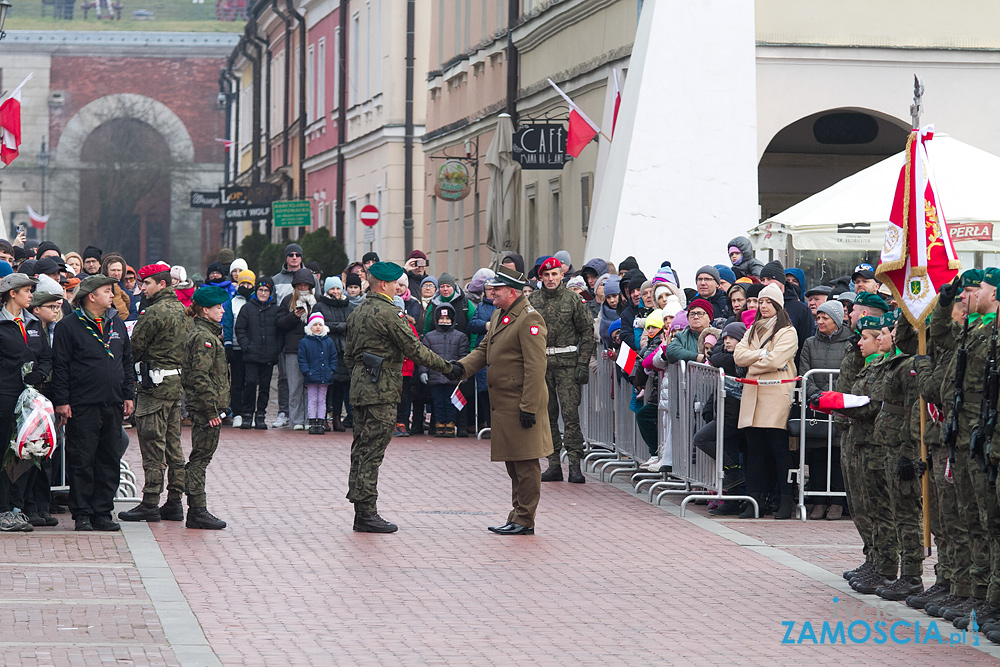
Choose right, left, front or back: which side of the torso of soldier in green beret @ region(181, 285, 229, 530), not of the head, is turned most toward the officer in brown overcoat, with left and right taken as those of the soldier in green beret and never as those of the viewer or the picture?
front

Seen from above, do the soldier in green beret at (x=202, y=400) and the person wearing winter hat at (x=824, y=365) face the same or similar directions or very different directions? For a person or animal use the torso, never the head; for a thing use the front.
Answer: very different directions

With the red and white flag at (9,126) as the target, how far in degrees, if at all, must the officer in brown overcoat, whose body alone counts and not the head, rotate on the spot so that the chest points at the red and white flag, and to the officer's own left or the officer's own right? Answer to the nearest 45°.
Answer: approximately 45° to the officer's own right

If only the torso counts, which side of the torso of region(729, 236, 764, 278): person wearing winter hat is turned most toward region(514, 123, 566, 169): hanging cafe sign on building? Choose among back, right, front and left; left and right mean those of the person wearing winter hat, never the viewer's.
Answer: right

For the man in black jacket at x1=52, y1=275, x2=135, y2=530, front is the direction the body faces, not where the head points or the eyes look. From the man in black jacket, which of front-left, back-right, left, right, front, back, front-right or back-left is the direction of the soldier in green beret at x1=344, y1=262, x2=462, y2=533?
front-left

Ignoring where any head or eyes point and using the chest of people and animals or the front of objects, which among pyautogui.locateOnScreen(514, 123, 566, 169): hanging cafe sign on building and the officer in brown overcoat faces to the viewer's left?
the officer in brown overcoat

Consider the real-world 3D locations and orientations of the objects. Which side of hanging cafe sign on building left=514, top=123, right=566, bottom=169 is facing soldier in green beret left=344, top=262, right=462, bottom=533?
front

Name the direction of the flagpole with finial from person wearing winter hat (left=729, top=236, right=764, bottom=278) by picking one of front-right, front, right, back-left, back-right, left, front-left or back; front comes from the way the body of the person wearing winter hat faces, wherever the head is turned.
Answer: front-left

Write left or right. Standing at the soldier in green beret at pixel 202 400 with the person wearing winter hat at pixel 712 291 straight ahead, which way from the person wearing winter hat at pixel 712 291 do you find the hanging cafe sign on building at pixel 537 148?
left

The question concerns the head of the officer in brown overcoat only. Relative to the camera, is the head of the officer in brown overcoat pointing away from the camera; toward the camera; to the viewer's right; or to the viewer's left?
to the viewer's left

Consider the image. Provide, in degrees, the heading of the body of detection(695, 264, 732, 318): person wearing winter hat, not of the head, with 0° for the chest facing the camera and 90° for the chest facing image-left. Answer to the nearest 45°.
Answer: approximately 45°

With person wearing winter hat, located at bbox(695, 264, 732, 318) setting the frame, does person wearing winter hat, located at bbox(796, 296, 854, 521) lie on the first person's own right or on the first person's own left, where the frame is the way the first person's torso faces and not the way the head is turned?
on the first person's own left

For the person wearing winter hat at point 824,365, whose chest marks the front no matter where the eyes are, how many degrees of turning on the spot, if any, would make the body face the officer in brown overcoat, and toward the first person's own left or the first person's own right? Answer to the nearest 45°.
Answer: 0° — they already face them

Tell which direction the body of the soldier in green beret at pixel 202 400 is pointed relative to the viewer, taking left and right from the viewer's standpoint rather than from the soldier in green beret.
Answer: facing to the right of the viewer
